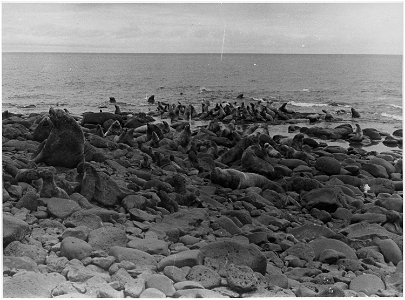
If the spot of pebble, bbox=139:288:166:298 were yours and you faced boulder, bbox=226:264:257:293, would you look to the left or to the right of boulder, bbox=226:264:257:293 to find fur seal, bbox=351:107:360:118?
left

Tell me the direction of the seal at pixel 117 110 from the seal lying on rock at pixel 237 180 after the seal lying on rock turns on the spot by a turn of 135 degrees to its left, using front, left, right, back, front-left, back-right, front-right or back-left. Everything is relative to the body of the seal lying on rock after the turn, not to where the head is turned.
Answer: back

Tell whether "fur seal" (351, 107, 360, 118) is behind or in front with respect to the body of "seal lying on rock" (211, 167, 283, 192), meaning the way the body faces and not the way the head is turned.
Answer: behind

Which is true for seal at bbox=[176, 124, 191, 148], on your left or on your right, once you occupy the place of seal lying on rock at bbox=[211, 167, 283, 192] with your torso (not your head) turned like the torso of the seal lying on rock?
on your right

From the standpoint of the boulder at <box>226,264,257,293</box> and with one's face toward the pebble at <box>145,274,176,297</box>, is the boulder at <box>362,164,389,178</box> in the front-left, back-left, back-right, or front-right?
back-right

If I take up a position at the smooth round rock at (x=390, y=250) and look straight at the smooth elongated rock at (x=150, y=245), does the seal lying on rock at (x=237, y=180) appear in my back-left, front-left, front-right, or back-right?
front-right

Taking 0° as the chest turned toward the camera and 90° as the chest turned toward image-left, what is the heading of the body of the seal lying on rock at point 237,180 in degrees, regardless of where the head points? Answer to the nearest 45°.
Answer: approximately 90°

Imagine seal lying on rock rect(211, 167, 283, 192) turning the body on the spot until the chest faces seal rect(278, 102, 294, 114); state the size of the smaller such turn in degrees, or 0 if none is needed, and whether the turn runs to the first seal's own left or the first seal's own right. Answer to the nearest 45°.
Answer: approximately 90° to the first seal's own right
